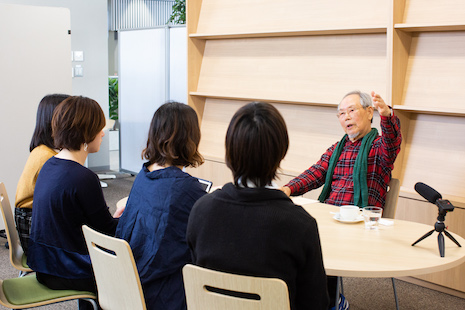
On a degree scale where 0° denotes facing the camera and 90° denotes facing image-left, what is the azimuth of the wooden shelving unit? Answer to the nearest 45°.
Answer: approximately 45°

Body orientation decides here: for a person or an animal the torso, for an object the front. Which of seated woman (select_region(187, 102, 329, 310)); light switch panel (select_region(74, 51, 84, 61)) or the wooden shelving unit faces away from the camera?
the seated woman

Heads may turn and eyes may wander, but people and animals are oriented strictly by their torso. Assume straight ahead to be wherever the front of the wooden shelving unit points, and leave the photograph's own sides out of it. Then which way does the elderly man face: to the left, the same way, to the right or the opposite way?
the same way

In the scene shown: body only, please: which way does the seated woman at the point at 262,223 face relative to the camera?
away from the camera

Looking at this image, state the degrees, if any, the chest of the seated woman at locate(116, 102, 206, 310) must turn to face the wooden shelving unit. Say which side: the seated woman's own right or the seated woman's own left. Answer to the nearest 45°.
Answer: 0° — they already face it

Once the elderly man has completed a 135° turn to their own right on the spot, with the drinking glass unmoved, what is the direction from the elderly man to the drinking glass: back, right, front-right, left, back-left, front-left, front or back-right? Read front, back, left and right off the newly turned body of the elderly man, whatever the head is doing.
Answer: back

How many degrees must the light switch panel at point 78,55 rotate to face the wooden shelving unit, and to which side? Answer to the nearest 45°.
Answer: approximately 45° to its left

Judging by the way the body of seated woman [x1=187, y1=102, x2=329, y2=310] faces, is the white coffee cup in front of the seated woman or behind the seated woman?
in front

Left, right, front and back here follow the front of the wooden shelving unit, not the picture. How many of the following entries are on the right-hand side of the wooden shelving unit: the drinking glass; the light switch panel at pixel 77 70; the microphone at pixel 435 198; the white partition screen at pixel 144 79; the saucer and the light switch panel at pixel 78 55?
3

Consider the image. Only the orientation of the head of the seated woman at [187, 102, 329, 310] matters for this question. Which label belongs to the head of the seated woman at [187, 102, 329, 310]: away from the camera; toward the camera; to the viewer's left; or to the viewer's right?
away from the camera

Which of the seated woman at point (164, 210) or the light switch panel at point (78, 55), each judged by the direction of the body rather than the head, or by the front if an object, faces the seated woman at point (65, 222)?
the light switch panel

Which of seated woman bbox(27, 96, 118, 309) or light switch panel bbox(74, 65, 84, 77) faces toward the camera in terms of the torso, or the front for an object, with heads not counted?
the light switch panel

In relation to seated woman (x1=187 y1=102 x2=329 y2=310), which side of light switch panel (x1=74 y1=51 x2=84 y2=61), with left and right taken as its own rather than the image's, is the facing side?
front

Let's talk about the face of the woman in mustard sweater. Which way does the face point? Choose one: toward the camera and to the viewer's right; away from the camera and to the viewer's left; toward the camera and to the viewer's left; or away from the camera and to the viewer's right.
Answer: away from the camera and to the viewer's right

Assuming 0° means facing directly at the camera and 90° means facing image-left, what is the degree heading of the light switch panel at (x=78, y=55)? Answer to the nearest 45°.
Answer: approximately 0°

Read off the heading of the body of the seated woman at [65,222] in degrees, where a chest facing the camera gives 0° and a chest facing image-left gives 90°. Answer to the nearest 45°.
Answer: approximately 225°

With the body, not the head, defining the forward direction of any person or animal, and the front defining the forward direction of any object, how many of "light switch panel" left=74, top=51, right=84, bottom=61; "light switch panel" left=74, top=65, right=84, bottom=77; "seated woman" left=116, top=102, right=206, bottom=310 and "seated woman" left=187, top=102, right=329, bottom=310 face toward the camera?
2

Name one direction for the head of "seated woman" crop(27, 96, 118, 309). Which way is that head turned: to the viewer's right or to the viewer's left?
to the viewer's right

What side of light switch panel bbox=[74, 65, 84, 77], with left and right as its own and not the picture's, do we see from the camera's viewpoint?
front
